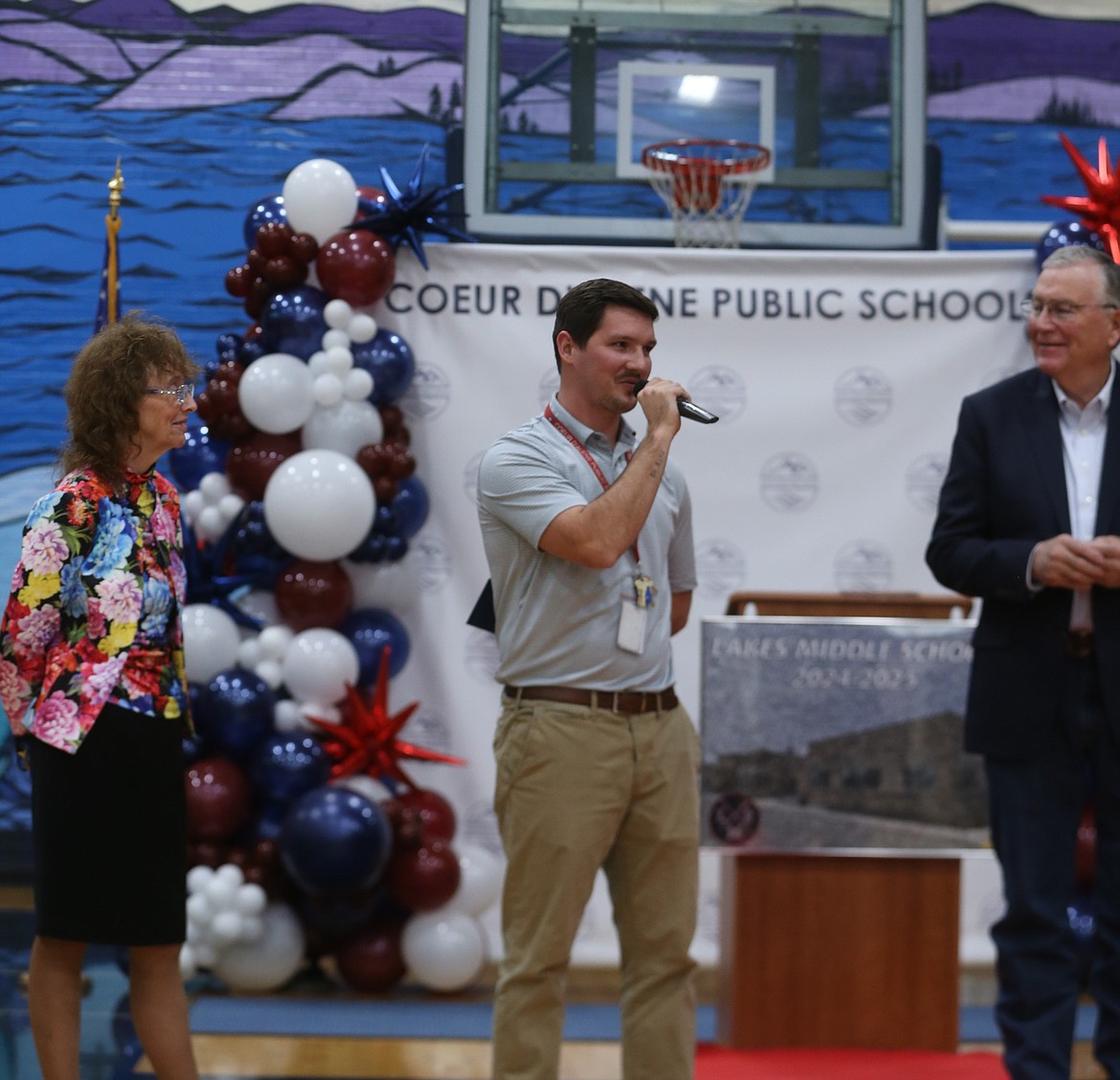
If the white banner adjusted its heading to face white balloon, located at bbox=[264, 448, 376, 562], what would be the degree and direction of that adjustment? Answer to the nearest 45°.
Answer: approximately 45° to its right

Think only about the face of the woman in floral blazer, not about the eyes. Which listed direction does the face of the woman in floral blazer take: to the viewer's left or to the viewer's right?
to the viewer's right

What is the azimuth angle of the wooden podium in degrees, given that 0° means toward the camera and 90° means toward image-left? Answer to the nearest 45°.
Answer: approximately 0°

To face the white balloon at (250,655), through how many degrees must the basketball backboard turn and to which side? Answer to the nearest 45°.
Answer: approximately 45° to its right

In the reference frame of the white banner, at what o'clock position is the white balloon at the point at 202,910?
The white balloon is roughly at 2 o'clock from the white banner.
